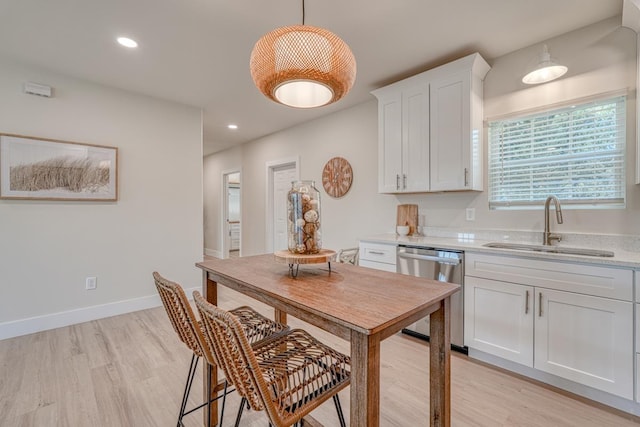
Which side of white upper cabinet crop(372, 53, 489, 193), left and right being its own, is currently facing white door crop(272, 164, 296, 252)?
right

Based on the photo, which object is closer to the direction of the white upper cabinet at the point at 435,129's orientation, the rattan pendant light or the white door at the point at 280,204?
the rattan pendant light

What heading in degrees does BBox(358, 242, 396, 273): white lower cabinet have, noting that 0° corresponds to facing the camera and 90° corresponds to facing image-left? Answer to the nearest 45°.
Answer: approximately 45°

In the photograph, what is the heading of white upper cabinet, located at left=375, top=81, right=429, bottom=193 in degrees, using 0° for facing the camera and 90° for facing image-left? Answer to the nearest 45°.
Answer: approximately 45°

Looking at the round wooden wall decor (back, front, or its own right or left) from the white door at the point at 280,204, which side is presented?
right
